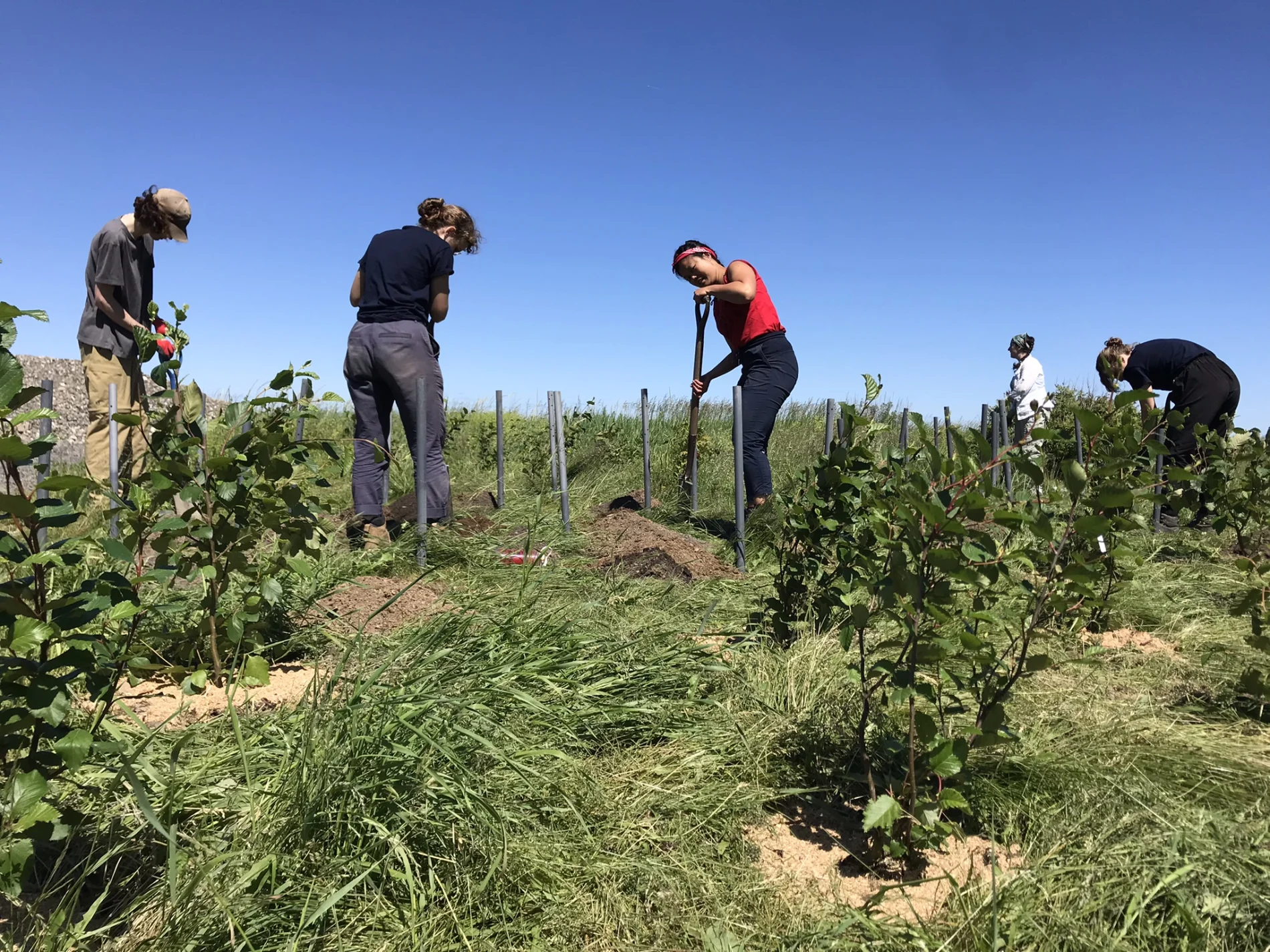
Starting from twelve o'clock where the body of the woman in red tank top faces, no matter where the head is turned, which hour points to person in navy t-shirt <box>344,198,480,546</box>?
The person in navy t-shirt is roughly at 11 o'clock from the woman in red tank top.

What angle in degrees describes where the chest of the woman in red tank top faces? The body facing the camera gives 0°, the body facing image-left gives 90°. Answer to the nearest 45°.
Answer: approximately 90°

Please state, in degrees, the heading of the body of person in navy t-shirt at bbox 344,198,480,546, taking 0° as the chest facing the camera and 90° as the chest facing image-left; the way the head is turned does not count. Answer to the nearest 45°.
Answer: approximately 225°

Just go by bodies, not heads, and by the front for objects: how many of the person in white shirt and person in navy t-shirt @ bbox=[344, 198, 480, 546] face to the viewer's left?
1

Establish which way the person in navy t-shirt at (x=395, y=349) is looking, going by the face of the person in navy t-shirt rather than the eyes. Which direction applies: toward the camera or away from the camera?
away from the camera

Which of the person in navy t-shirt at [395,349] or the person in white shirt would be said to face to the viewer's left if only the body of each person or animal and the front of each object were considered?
the person in white shirt

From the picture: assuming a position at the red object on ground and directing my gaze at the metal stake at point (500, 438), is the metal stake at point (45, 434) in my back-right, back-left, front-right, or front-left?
front-left

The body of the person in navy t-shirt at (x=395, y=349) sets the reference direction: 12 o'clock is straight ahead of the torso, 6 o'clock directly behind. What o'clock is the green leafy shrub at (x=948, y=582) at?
The green leafy shrub is roughly at 4 o'clock from the person in navy t-shirt.

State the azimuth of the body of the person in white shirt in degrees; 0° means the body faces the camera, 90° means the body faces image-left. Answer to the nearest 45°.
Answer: approximately 90°

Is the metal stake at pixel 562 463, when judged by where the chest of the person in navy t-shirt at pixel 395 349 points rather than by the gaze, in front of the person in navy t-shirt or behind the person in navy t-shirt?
in front

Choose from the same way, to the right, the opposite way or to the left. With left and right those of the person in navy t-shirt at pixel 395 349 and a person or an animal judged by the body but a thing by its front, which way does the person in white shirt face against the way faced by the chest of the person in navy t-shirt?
to the left

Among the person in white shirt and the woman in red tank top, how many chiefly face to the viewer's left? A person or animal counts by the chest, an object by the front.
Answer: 2

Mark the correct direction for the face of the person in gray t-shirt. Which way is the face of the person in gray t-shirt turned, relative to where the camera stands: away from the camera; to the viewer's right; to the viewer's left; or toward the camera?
to the viewer's right

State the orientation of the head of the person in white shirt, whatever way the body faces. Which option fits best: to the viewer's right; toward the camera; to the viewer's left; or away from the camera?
to the viewer's left
